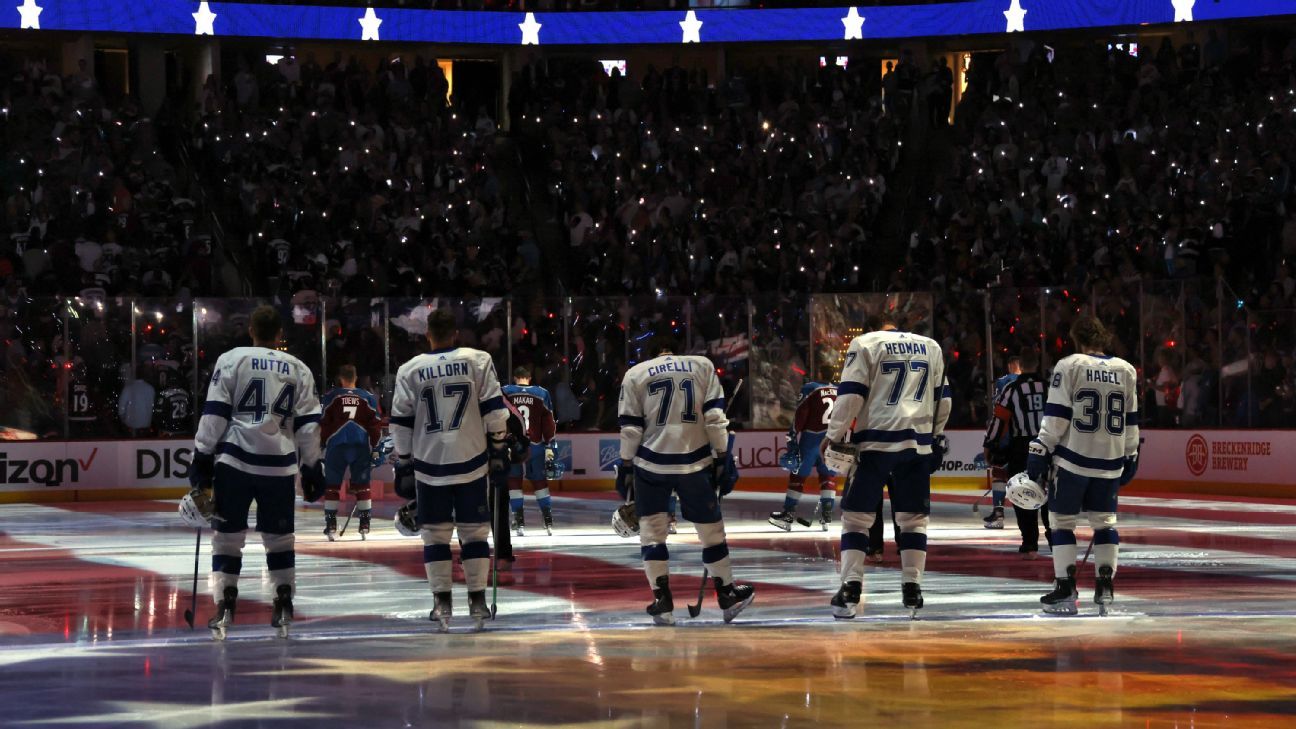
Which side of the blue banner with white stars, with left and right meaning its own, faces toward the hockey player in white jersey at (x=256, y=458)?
front

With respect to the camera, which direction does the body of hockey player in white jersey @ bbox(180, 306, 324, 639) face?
away from the camera

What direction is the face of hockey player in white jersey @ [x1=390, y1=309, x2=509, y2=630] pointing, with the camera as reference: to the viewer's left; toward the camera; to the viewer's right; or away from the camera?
away from the camera

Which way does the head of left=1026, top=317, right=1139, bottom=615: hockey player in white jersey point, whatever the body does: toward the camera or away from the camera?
away from the camera

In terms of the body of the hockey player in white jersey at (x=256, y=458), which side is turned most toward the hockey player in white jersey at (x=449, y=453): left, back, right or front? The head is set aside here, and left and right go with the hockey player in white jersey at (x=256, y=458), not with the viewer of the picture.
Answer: right

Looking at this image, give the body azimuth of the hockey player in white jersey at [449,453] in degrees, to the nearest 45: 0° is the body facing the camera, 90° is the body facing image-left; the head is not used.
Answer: approximately 180°

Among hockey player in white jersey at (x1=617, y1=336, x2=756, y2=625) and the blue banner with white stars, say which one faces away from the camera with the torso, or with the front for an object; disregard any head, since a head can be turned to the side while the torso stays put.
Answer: the hockey player in white jersey

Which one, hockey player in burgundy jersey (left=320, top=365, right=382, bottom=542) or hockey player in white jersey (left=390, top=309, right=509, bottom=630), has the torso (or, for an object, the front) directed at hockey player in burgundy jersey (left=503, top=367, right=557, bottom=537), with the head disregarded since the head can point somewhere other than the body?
the hockey player in white jersey

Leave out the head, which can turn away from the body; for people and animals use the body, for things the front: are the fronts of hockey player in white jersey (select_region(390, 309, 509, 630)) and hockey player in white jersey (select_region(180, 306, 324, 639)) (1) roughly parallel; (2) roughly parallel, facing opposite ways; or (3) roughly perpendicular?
roughly parallel

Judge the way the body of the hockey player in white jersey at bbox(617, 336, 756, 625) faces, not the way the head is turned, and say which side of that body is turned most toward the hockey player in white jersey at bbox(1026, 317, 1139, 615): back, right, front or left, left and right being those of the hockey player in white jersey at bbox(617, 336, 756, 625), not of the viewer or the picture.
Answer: right

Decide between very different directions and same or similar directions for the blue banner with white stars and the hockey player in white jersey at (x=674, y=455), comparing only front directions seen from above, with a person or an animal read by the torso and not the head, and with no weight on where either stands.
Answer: very different directions

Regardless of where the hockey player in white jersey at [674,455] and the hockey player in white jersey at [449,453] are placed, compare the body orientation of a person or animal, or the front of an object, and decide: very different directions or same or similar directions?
same or similar directions

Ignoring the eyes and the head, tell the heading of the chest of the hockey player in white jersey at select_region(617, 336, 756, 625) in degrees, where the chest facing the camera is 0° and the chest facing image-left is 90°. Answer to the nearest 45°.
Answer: approximately 180°

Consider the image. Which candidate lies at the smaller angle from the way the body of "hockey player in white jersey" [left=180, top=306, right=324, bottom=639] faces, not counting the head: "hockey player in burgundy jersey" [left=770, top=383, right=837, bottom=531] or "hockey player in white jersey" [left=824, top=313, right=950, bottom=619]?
the hockey player in burgundy jersey
